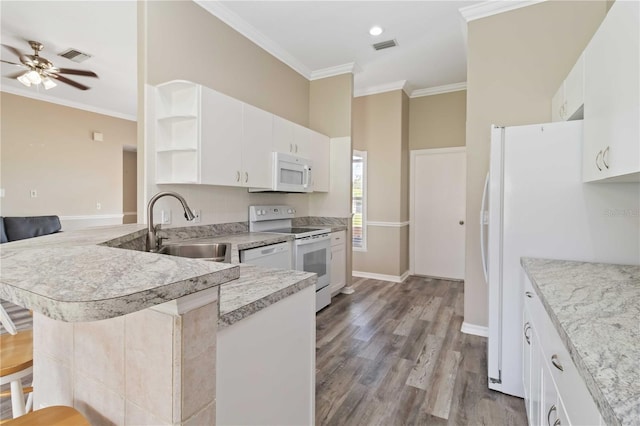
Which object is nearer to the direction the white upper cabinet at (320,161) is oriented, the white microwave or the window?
the white microwave

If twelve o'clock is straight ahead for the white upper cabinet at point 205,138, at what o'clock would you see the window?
The window is roughly at 9 o'clock from the white upper cabinet.

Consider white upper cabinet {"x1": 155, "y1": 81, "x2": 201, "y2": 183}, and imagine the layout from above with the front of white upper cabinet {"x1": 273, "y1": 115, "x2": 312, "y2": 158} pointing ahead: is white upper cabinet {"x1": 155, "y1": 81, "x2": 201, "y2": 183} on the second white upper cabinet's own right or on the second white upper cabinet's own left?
on the second white upper cabinet's own right

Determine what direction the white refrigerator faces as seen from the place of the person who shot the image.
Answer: facing to the left of the viewer

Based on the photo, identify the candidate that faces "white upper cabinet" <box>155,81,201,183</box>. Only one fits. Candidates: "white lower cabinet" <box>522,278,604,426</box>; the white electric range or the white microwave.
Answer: the white lower cabinet

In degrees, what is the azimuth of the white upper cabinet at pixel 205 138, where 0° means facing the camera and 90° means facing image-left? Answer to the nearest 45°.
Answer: approximately 315°

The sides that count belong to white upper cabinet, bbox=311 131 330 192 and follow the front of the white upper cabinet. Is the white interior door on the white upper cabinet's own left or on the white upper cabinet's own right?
on the white upper cabinet's own left

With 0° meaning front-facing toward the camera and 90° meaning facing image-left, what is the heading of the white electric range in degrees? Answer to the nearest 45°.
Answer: approximately 315°

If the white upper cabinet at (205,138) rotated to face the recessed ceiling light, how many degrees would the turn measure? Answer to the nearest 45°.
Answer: approximately 45° to its left

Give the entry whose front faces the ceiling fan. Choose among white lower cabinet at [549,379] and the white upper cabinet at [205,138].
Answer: the white lower cabinet
